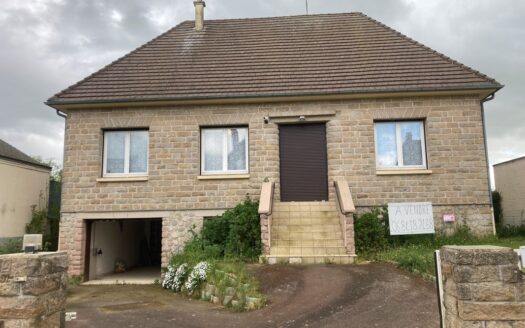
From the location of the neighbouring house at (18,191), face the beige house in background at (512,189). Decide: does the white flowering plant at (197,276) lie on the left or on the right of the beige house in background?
right

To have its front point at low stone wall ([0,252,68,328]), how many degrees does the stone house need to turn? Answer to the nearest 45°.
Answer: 0° — it already faces it

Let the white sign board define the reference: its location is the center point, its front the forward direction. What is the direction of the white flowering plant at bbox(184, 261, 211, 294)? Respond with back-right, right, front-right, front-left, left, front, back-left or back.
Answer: front-right

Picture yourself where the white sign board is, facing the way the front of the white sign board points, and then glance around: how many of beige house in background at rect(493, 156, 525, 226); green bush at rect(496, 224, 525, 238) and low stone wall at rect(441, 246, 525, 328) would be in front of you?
1

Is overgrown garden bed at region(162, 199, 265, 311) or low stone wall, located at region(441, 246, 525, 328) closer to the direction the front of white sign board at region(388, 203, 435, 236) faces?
the low stone wall

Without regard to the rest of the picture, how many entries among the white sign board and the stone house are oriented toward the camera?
2

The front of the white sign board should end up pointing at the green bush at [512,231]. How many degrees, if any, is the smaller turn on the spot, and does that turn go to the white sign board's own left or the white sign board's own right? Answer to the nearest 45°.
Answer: approximately 135° to the white sign board's own left

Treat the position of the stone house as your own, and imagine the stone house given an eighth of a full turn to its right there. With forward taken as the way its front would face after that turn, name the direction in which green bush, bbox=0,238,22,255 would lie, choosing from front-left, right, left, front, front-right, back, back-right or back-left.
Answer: front-right

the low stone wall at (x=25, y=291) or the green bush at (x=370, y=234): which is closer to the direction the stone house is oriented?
the low stone wall

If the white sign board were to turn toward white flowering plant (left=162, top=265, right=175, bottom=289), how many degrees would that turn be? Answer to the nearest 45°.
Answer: approximately 90° to its right

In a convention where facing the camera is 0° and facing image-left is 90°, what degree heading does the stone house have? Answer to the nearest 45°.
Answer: approximately 0°

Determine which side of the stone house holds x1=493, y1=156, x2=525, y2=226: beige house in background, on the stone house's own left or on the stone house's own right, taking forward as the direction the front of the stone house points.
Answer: on the stone house's own left

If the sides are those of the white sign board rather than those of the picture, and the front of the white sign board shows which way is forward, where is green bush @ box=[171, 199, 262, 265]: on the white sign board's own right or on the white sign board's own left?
on the white sign board's own right

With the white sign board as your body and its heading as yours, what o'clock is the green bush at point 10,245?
The green bush is roughly at 3 o'clock from the white sign board.
